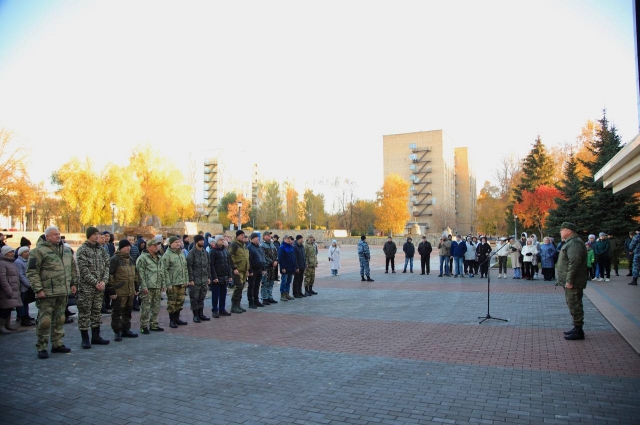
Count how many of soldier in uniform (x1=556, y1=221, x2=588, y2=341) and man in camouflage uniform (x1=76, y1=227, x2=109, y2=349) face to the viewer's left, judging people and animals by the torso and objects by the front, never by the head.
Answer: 1

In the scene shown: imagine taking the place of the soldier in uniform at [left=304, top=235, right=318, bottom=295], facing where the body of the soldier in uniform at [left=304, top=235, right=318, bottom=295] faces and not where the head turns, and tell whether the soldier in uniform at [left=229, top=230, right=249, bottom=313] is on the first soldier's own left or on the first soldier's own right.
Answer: on the first soldier's own right

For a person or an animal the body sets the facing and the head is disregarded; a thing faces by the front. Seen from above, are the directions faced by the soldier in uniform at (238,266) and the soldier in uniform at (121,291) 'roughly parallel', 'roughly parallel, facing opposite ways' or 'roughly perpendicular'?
roughly parallel

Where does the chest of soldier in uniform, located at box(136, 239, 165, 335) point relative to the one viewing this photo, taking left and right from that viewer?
facing the viewer and to the right of the viewer

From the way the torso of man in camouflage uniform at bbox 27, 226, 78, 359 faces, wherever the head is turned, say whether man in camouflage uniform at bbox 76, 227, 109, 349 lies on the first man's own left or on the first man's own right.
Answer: on the first man's own left

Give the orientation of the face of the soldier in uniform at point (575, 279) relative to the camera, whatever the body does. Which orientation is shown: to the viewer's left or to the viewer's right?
to the viewer's left

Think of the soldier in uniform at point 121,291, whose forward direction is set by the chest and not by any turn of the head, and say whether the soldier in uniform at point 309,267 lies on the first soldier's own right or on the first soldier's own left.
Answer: on the first soldier's own left

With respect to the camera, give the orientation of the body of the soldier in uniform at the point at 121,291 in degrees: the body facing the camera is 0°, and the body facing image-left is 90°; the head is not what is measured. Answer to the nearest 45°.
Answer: approximately 315°

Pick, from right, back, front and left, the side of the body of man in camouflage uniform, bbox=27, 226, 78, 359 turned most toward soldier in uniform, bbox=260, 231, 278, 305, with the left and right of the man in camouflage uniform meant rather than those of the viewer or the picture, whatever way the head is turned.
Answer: left

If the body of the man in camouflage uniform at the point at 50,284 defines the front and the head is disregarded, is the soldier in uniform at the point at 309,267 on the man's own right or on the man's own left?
on the man's own left

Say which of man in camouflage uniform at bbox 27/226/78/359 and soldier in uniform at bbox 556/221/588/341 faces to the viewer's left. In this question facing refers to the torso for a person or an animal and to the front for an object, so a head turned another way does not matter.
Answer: the soldier in uniform

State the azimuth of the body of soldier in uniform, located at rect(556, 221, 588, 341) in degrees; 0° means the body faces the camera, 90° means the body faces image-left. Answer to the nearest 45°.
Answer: approximately 90°
